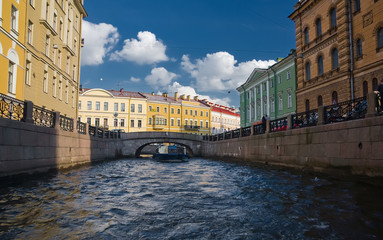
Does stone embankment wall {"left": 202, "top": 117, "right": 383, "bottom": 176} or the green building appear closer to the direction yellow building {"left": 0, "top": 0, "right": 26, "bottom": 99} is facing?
the stone embankment wall

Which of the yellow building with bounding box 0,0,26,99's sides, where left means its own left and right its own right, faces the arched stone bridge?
left

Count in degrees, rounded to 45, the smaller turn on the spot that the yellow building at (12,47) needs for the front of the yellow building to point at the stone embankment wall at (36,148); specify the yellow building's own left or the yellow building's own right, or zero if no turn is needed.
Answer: approximately 45° to the yellow building's own right

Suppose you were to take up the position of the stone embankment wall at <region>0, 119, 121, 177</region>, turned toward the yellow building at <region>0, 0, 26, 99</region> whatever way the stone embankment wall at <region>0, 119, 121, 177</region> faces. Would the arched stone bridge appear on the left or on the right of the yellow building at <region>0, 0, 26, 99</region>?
right

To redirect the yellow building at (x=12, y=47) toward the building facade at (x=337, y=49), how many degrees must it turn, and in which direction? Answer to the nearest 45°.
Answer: approximately 45° to its left

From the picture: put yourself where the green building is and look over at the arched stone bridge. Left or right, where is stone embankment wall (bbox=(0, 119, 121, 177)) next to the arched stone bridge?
left

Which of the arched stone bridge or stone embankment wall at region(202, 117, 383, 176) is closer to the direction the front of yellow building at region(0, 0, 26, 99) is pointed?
the stone embankment wall

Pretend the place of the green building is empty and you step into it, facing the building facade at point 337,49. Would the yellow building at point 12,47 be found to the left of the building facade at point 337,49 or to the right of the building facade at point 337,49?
right

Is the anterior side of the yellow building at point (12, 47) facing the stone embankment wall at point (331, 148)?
yes

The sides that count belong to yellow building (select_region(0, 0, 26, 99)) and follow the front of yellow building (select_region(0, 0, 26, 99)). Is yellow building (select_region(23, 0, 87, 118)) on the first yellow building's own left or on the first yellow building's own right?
on the first yellow building's own left

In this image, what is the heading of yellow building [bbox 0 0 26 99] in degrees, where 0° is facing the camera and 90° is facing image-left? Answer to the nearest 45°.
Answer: approximately 315°
